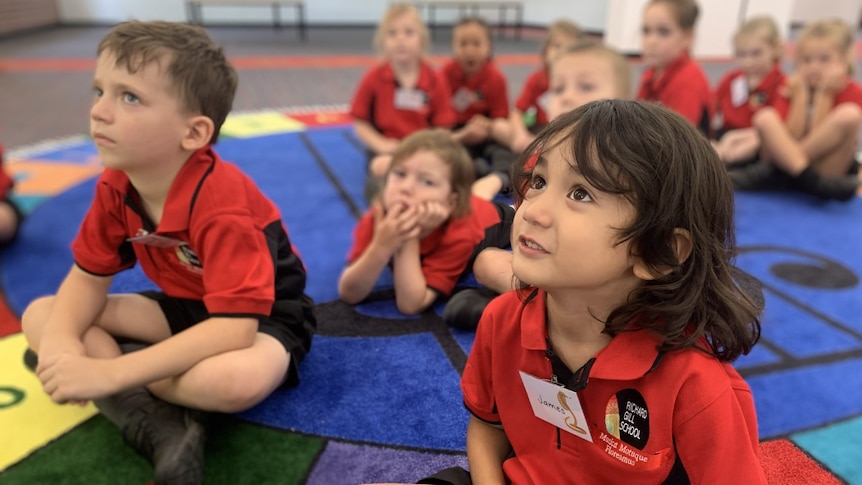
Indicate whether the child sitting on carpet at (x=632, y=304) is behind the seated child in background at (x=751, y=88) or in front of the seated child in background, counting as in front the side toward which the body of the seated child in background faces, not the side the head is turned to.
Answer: in front

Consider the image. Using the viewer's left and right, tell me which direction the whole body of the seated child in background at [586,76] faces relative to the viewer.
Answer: facing the viewer and to the left of the viewer

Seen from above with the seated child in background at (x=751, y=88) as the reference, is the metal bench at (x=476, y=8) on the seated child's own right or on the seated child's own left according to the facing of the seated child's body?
on the seated child's own right

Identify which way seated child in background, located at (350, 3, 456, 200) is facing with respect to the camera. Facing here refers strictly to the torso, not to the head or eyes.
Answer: toward the camera

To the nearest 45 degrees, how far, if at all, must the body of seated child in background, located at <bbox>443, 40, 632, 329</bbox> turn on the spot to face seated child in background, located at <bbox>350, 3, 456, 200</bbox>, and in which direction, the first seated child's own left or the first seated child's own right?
approximately 90° to the first seated child's own right

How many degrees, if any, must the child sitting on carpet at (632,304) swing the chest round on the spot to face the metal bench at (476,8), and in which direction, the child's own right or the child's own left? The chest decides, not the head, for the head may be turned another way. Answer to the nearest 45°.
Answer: approximately 135° to the child's own right

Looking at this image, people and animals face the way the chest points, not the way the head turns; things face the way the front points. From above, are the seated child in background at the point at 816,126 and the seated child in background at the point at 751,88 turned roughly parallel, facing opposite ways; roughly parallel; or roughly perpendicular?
roughly parallel

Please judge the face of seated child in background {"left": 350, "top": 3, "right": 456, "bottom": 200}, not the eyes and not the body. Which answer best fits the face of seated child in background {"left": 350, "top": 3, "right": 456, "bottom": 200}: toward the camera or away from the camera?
toward the camera

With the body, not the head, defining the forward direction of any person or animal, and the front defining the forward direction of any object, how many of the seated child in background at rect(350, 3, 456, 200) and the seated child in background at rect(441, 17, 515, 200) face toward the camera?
2

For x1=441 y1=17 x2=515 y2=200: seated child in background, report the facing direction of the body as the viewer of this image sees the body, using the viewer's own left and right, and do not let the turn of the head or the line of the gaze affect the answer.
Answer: facing the viewer

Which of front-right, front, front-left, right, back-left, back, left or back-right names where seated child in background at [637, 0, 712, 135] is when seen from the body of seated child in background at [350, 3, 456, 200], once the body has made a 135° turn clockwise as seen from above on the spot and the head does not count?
back-right

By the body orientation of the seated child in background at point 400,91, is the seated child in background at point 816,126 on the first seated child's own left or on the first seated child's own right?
on the first seated child's own left
